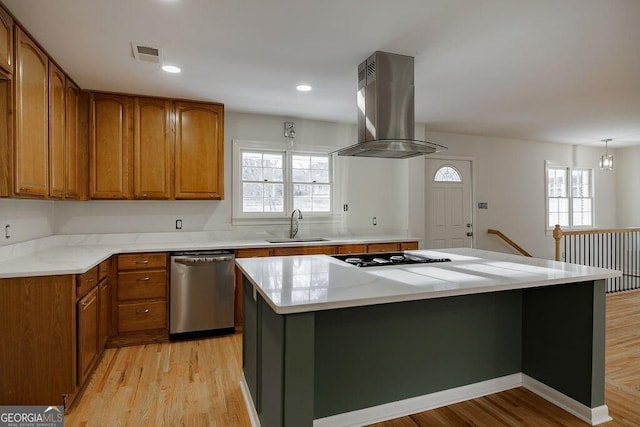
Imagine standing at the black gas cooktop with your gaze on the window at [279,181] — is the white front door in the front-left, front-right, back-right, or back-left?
front-right

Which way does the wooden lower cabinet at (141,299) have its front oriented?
toward the camera

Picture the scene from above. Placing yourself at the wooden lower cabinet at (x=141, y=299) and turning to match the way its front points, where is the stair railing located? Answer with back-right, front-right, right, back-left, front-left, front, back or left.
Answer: left

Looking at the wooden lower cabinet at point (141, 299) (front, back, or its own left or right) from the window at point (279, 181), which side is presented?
left

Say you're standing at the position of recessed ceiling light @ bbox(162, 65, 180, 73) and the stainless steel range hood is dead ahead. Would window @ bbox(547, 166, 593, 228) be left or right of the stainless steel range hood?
left

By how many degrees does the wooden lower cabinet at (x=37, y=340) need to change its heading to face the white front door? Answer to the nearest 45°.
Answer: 0° — it already faces it

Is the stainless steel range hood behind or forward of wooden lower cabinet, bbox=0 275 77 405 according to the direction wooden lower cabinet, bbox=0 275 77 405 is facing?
forward

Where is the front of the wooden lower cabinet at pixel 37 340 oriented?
to the viewer's right

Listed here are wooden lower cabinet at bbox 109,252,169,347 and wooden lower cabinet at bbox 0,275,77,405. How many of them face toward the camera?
1

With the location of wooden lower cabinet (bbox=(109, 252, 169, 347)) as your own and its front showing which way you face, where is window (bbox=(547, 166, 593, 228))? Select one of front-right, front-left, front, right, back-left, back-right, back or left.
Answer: left

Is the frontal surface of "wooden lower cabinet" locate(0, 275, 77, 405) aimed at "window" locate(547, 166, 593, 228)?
yes

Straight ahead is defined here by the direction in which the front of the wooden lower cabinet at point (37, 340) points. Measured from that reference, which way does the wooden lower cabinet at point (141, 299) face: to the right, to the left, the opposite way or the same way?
to the right

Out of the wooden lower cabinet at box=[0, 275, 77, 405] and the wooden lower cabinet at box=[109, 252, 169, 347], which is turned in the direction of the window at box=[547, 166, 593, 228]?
the wooden lower cabinet at box=[0, 275, 77, 405]

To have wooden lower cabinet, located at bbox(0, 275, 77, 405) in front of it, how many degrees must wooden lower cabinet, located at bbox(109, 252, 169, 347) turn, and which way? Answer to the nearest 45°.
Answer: approximately 45° to its right

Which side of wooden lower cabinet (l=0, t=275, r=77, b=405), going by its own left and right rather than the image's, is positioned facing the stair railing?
front
